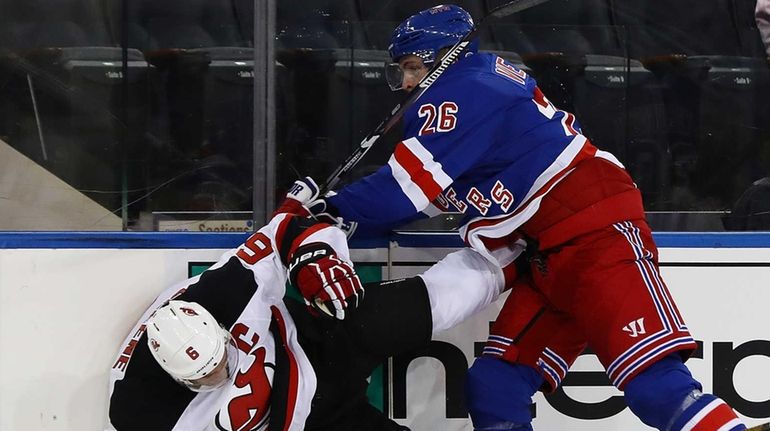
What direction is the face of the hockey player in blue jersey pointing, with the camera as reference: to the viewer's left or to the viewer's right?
to the viewer's left

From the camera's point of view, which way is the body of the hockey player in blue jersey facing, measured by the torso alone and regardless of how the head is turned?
to the viewer's left
